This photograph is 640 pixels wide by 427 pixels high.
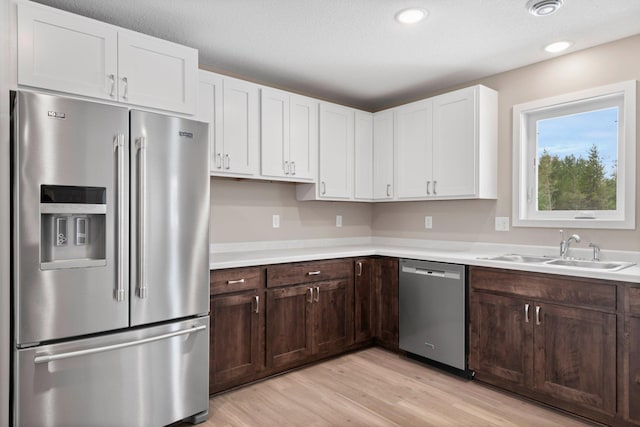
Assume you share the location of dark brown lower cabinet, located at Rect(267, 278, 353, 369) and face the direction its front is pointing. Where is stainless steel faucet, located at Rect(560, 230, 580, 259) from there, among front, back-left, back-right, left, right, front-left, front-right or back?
front-left

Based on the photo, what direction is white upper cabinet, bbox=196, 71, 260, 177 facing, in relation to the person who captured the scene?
facing the viewer and to the right of the viewer

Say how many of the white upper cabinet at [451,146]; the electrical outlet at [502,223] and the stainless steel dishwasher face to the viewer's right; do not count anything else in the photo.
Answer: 0

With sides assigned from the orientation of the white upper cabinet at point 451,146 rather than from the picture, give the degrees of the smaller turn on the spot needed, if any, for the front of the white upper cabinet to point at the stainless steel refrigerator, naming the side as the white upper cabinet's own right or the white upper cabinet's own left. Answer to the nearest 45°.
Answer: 0° — it already faces it

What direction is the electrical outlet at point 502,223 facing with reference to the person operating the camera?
facing the viewer

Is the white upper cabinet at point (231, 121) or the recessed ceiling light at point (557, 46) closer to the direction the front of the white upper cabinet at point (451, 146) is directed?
the white upper cabinet

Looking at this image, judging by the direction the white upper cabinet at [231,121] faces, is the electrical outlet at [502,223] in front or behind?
in front

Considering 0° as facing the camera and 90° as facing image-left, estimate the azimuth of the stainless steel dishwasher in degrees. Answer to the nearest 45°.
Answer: approximately 45°

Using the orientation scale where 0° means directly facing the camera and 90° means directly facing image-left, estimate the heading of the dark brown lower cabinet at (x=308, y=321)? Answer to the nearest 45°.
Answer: approximately 315°

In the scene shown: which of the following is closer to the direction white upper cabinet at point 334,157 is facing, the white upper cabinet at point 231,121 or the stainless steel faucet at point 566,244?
the stainless steel faucet
